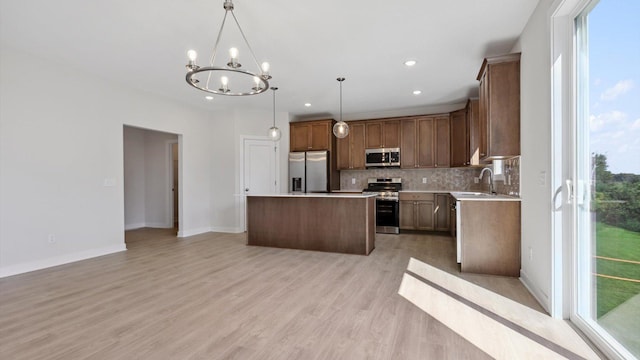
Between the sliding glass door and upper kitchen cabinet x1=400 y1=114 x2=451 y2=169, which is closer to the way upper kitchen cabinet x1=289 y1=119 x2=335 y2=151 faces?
the sliding glass door

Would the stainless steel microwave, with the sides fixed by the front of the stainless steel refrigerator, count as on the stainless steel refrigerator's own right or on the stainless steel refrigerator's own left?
on the stainless steel refrigerator's own left

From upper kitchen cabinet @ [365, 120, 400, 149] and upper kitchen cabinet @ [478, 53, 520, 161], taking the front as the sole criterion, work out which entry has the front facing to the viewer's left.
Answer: upper kitchen cabinet @ [478, 53, 520, 161]

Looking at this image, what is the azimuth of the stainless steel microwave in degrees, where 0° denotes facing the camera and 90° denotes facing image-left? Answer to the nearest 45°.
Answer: approximately 0°

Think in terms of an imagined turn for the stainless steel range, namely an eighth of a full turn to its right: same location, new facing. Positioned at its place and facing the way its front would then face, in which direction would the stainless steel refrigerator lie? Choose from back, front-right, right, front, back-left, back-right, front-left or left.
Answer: front-right

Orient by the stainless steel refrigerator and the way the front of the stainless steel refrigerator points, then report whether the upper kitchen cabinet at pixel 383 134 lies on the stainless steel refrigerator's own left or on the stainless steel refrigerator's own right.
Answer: on the stainless steel refrigerator's own left

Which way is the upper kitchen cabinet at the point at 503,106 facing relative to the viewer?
to the viewer's left

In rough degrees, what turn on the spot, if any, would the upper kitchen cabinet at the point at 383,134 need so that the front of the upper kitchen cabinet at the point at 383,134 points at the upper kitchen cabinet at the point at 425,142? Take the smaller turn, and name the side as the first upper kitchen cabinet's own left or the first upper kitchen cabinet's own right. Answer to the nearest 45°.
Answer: approximately 90° to the first upper kitchen cabinet's own left

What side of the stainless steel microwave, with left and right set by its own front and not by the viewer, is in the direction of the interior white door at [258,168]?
right

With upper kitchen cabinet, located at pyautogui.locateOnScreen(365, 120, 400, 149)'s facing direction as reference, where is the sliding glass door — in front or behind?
in front
